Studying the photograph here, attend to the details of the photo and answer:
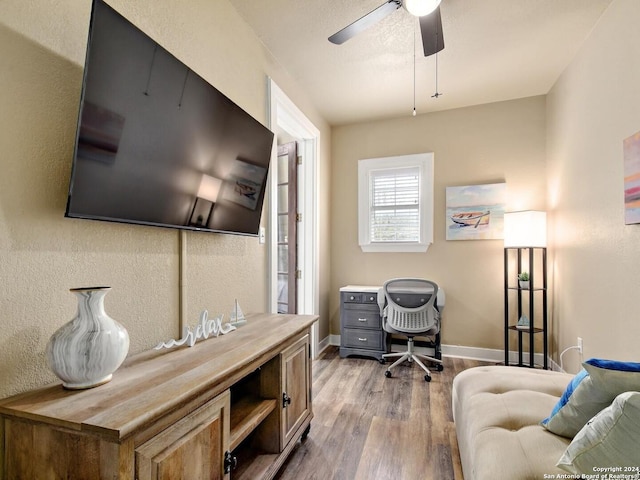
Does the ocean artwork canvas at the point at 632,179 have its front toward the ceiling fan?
yes

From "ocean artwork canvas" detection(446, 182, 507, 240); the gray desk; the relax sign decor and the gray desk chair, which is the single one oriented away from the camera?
the gray desk chair

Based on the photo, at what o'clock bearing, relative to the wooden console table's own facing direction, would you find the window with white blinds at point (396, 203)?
The window with white blinds is roughly at 9 o'clock from the wooden console table.

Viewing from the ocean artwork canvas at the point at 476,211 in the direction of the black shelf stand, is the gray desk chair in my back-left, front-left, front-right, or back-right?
back-right

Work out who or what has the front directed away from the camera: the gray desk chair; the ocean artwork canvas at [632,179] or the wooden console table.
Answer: the gray desk chair

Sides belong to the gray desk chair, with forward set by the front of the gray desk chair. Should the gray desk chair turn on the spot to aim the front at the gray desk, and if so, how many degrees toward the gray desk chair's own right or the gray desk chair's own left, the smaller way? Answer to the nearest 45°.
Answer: approximately 45° to the gray desk chair's own left

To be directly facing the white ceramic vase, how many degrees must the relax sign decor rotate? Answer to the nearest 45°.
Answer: approximately 90° to its right

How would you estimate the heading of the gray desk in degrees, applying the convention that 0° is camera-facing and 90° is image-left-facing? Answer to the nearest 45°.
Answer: approximately 0°

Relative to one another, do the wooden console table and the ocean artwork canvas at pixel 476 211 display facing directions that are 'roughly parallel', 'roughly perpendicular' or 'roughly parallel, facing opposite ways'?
roughly perpendicular

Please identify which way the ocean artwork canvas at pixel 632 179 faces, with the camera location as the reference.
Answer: facing the viewer and to the left of the viewer

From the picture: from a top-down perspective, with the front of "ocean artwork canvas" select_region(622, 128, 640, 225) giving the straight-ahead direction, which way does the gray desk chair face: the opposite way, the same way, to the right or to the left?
to the right

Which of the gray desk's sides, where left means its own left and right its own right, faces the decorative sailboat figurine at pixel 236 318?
front

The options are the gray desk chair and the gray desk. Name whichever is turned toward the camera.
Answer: the gray desk

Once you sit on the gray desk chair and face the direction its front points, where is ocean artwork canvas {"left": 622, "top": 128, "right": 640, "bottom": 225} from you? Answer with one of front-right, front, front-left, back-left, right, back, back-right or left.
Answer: back-right

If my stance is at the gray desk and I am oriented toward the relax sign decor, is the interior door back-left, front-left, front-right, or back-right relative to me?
front-right

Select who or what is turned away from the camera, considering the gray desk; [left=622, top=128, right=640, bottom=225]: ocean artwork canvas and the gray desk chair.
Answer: the gray desk chair

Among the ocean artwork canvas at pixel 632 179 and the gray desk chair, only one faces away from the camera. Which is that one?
the gray desk chair

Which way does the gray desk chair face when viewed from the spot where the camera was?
facing away from the viewer

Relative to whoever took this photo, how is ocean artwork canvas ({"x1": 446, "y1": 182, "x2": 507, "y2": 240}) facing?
facing the viewer

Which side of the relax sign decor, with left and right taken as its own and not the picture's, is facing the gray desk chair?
left

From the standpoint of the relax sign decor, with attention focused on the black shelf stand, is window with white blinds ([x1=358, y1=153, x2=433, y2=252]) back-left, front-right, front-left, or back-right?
front-left
